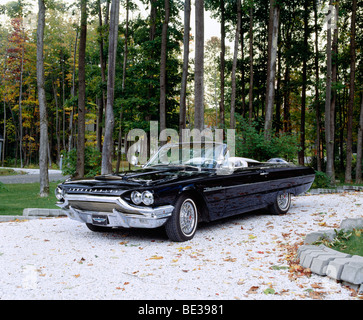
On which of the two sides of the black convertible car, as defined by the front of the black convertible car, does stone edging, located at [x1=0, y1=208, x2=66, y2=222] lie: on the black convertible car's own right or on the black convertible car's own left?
on the black convertible car's own right

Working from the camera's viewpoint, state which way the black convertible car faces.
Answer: facing the viewer and to the left of the viewer

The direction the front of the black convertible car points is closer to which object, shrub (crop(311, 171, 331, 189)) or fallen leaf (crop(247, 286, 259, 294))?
the fallen leaf

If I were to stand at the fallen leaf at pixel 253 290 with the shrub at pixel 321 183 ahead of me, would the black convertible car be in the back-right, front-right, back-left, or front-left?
front-left

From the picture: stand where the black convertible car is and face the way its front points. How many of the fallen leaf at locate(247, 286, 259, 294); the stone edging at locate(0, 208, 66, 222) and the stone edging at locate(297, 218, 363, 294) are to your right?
1

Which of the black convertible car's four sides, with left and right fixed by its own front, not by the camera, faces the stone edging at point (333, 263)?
left

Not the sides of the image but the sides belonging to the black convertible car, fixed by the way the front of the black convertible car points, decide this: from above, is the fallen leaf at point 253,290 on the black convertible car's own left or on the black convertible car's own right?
on the black convertible car's own left
